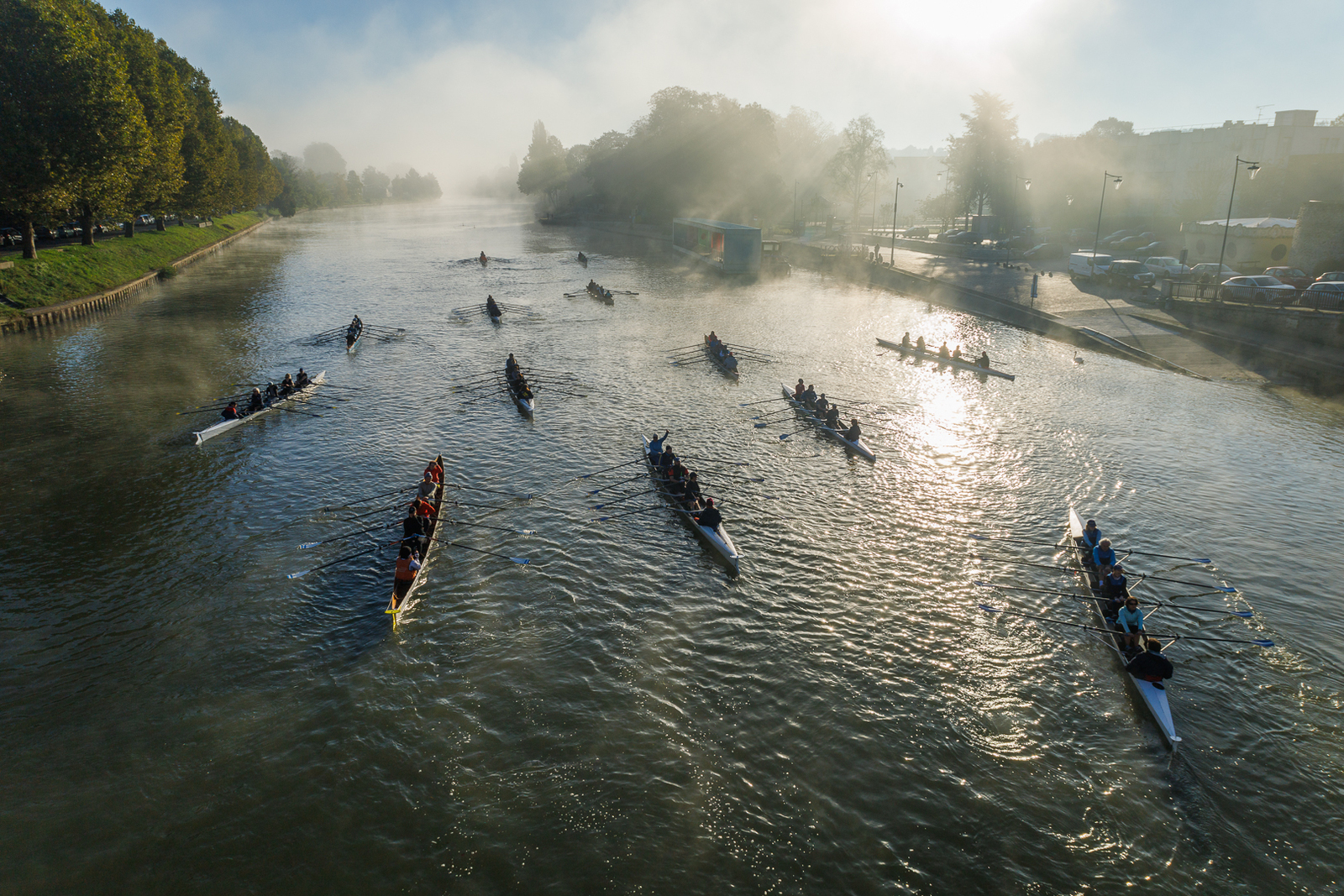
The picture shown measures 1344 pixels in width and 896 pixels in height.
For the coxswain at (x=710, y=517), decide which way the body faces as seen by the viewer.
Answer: away from the camera

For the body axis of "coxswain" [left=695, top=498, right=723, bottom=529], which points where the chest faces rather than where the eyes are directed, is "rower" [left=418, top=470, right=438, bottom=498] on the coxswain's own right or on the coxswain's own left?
on the coxswain's own left

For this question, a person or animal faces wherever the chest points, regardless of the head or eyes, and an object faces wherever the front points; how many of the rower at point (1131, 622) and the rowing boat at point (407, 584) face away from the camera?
1

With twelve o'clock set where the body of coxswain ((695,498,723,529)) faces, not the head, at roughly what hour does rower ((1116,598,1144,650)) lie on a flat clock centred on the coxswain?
The rower is roughly at 4 o'clock from the coxswain.
